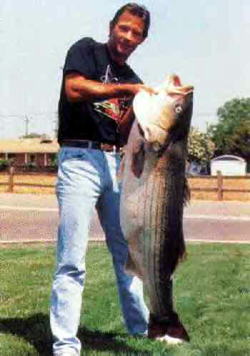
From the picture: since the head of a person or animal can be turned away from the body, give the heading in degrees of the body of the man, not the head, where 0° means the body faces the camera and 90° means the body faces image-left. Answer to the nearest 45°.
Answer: approximately 315°

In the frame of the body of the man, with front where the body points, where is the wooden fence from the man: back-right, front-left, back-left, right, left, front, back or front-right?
back-left
